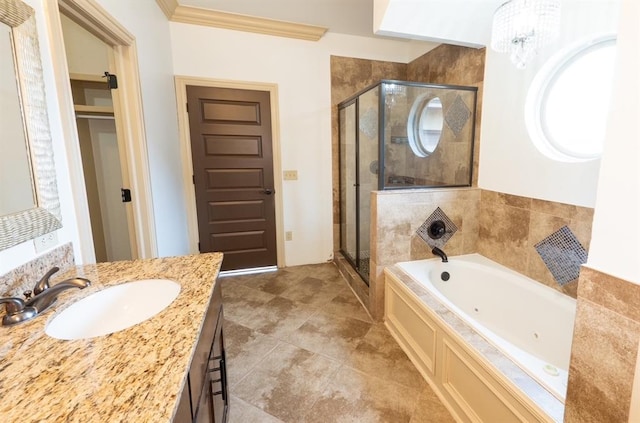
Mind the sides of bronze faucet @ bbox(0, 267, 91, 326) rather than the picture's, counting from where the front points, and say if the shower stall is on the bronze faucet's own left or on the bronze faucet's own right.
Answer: on the bronze faucet's own left

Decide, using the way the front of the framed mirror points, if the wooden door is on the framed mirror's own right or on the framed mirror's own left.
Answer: on the framed mirror's own left

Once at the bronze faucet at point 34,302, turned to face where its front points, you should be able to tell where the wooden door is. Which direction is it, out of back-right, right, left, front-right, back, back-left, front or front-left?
left

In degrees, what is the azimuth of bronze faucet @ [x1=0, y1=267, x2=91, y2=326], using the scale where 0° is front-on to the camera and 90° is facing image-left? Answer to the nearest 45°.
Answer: approximately 315°

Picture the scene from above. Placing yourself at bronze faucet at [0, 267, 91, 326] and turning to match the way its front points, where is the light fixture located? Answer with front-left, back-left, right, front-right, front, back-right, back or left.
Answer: front-left

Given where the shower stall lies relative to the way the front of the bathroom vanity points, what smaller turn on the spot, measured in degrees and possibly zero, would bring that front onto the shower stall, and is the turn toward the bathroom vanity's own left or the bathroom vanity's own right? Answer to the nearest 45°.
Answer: approximately 45° to the bathroom vanity's own left

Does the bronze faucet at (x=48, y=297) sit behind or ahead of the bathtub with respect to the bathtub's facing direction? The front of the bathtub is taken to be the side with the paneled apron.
ahead

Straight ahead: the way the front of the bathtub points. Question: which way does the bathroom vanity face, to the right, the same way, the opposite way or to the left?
the opposite way

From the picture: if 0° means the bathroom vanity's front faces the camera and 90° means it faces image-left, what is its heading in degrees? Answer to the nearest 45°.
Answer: approximately 315°
